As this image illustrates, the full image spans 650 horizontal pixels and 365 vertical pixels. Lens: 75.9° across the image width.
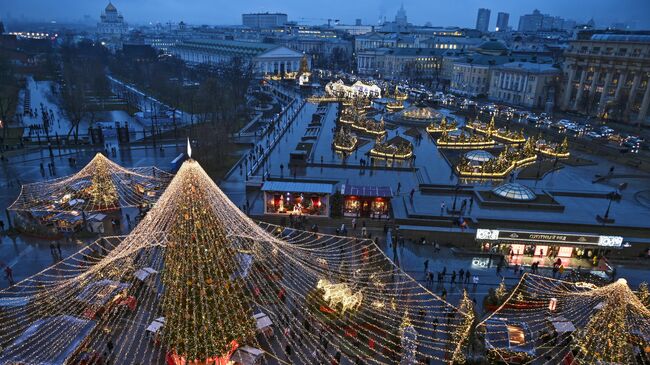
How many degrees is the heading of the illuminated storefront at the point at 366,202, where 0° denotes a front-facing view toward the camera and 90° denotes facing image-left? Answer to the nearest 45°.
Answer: approximately 0°

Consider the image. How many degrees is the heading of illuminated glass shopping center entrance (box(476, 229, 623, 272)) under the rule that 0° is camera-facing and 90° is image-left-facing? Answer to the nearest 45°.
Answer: approximately 0°

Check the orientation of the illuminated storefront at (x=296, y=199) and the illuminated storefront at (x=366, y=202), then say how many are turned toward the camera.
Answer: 2

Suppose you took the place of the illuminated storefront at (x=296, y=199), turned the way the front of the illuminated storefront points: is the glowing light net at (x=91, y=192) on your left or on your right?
on your right

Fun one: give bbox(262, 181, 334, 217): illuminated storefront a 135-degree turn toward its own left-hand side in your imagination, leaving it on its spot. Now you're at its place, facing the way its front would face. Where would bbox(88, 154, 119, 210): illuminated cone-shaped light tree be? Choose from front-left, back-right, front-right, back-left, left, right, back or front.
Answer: back-left

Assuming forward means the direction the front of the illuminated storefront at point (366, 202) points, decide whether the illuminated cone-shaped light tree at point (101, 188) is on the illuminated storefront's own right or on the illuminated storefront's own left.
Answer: on the illuminated storefront's own right

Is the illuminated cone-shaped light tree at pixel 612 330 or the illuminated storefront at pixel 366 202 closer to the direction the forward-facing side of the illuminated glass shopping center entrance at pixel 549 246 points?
the illuminated cone-shaped light tree

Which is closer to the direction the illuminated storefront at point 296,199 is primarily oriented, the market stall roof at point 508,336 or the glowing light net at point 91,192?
the market stall roof

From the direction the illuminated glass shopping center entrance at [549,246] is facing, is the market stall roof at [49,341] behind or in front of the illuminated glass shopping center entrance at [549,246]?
in front
